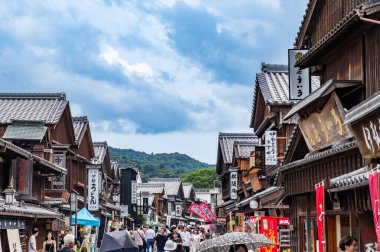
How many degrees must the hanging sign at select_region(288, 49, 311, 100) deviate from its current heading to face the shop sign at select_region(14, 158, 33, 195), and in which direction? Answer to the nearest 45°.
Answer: approximately 135° to its right

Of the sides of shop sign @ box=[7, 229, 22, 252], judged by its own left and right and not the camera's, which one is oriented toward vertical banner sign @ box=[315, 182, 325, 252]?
front

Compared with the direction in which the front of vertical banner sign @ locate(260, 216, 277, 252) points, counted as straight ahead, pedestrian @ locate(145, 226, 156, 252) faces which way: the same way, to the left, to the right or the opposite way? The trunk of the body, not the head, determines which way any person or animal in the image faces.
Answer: the opposite way

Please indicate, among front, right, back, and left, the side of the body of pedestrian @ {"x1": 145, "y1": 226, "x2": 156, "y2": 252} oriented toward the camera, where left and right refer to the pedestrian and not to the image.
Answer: back

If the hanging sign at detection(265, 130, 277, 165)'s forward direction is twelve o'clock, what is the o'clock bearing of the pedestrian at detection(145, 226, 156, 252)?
The pedestrian is roughly at 4 o'clock from the hanging sign.

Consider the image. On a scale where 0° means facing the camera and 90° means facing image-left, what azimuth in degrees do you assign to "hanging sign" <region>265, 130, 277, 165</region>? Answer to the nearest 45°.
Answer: approximately 0°

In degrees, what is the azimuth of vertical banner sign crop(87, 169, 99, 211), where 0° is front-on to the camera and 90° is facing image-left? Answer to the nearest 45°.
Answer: approximately 0°

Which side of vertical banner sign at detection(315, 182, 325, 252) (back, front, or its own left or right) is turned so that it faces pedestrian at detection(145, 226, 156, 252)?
right

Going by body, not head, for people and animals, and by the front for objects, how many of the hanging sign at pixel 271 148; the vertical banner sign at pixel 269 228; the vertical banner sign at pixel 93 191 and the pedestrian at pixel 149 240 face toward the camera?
3

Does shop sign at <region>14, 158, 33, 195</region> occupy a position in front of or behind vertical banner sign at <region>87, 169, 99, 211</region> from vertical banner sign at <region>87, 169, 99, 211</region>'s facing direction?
in front
